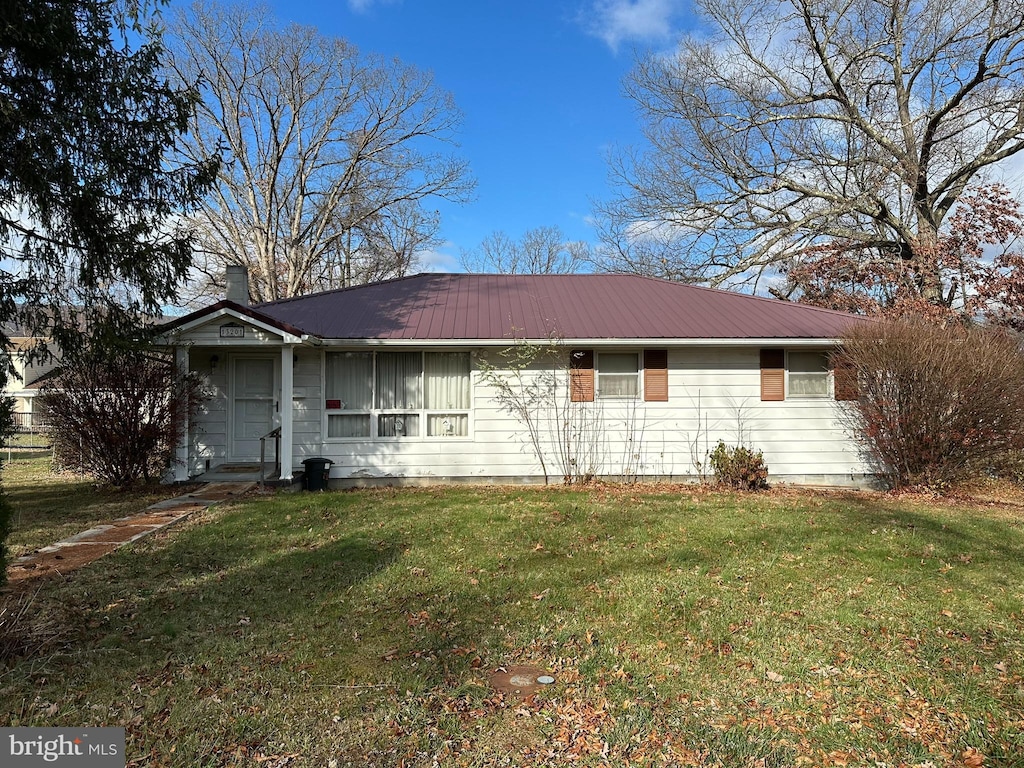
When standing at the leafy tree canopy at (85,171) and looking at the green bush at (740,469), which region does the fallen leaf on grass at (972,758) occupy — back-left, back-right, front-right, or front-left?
front-right

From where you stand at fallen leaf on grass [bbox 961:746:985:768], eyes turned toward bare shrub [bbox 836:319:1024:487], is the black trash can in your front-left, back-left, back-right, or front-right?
front-left

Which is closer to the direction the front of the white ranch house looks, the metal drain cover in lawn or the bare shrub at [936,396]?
the metal drain cover in lawn

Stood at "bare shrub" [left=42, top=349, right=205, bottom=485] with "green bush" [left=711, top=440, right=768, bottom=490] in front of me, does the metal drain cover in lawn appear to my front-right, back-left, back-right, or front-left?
front-right

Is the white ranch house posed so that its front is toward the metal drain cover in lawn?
yes

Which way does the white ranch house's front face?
toward the camera

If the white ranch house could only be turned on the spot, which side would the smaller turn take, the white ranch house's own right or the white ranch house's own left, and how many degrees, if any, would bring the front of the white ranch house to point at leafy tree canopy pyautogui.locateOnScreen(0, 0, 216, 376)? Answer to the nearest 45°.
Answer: approximately 45° to the white ranch house's own right

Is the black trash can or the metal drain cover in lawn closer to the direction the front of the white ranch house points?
the metal drain cover in lawn

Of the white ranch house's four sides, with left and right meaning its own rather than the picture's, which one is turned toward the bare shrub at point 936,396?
left
